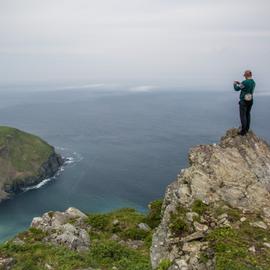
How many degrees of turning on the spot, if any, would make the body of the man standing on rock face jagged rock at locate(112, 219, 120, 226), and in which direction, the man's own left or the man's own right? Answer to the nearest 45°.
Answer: approximately 45° to the man's own left

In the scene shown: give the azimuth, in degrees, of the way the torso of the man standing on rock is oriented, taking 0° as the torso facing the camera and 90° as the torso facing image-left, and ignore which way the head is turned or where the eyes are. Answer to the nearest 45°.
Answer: approximately 135°

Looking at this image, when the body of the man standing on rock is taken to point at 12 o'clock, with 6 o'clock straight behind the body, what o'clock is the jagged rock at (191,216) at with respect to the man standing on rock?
The jagged rock is roughly at 8 o'clock from the man standing on rock.

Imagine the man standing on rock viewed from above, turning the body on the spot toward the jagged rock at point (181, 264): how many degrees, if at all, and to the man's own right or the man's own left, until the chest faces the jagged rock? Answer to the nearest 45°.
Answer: approximately 135° to the man's own left

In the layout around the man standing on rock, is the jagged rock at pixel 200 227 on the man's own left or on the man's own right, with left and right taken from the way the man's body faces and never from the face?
on the man's own left

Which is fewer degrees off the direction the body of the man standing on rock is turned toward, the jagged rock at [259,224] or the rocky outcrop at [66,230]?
the rocky outcrop

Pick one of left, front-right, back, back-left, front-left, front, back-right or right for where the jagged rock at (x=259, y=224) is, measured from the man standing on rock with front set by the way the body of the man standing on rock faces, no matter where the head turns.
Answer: back-left

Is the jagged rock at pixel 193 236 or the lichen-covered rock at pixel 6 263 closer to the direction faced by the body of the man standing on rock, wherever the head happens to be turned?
the lichen-covered rock
